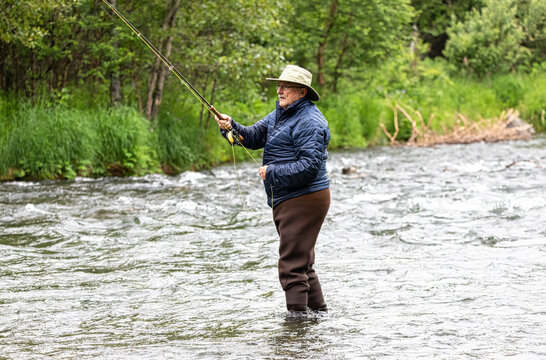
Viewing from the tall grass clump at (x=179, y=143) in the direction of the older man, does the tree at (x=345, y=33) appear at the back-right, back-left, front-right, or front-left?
back-left

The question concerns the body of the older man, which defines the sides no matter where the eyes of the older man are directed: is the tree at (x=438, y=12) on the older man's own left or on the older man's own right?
on the older man's own right

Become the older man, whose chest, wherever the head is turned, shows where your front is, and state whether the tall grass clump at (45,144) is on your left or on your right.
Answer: on your right

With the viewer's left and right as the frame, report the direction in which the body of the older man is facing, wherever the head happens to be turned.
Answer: facing to the left of the viewer

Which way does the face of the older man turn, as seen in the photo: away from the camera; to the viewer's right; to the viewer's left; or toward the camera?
to the viewer's left

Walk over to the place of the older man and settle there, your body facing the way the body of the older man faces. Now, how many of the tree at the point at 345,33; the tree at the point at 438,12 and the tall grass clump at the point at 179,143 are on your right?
3

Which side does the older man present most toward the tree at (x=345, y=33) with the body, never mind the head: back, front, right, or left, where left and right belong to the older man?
right

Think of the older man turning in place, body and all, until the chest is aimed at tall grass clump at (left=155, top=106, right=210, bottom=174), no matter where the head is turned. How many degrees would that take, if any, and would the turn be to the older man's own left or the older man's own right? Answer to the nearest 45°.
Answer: approximately 90° to the older man's own right

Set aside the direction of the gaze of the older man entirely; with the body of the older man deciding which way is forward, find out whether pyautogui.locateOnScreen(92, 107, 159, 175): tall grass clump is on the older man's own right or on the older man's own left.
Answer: on the older man's own right
